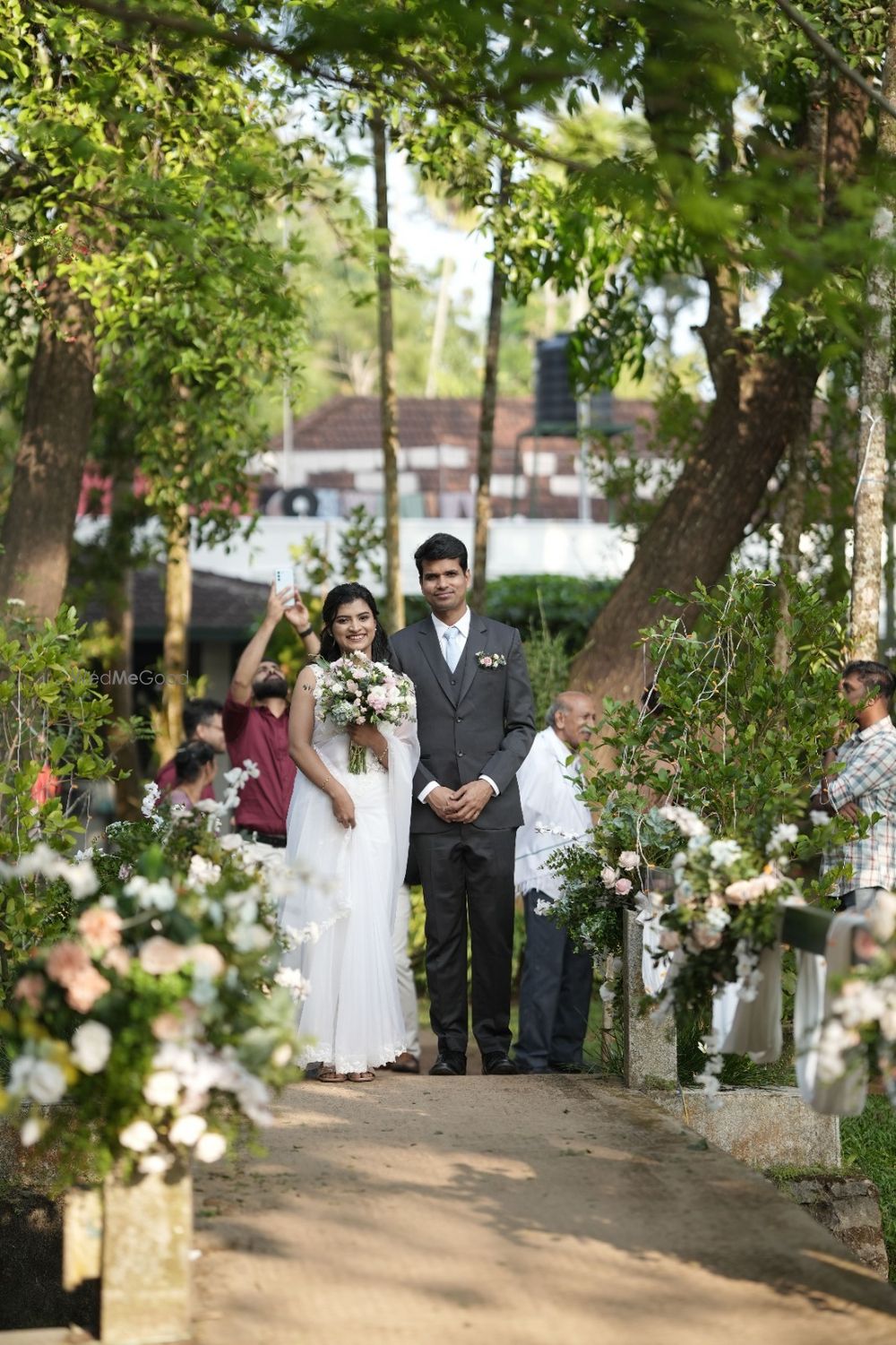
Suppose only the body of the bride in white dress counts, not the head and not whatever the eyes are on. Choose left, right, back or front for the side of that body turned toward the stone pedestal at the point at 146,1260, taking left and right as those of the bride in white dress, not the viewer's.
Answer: front

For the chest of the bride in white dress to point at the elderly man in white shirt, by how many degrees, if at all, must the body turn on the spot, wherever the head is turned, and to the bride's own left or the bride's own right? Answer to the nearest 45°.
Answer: approximately 135° to the bride's own left

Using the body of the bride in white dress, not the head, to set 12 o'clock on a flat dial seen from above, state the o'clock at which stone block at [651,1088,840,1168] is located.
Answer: The stone block is roughly at 10 o'clock from the bride in white dress.

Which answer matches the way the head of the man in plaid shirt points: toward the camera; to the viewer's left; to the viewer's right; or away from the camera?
to the viewer's left

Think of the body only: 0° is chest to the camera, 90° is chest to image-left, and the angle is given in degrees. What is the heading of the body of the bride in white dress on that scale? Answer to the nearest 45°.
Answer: approximately 0°

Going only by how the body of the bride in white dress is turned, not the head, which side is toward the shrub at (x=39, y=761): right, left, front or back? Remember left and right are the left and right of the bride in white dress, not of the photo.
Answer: right
